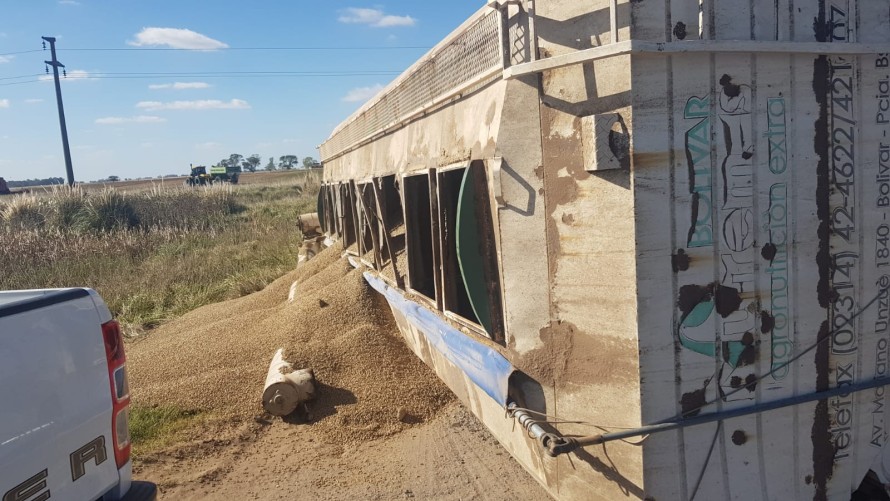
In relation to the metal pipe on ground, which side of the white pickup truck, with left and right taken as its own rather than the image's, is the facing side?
right

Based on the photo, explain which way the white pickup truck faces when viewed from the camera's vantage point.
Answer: facing away from the viewer and to the left of the viewer

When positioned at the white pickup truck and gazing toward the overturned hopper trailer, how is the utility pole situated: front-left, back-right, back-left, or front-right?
front-left

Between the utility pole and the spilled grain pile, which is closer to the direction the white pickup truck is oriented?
the utility pole

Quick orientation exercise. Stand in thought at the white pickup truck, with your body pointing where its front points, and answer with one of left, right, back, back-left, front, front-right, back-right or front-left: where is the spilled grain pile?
right

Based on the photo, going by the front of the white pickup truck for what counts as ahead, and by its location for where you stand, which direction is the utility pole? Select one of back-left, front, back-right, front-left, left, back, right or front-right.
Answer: front-right

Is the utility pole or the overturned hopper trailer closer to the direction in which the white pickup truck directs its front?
the utility pole
